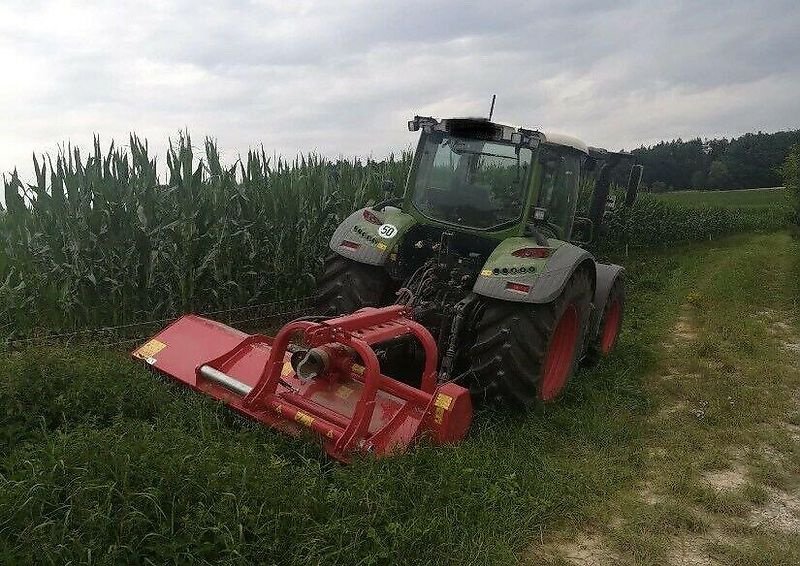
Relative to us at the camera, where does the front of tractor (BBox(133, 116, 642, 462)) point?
facing away from the viewer and to the right of the viewer
